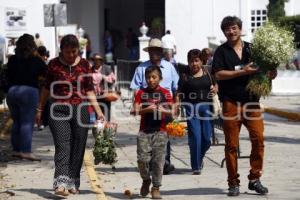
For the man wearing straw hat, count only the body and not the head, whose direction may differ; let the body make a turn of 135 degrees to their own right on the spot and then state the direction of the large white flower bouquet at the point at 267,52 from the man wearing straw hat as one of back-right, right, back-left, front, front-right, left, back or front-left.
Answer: back

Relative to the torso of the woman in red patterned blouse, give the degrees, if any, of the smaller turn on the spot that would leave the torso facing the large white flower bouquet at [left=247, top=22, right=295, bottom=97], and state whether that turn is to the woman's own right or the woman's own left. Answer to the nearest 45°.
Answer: approximately 90° to the woman's own left

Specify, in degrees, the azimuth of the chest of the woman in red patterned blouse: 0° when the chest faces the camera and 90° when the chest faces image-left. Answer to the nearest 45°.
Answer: approximately 0°

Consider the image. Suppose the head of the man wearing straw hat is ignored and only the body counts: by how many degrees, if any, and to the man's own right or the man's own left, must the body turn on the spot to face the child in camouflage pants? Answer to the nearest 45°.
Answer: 0° — they already face them

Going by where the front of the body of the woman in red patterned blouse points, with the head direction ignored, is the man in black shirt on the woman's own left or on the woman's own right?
on the woman's own left

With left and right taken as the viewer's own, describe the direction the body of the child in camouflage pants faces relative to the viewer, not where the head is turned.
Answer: facing the viewer

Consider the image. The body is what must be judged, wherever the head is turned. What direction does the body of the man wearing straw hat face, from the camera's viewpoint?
toward the camera

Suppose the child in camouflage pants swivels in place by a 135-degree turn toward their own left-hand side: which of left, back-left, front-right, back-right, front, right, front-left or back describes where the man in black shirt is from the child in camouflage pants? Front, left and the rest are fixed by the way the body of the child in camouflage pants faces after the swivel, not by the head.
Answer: front-right

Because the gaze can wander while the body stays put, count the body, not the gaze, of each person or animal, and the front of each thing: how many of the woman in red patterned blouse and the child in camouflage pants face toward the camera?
2

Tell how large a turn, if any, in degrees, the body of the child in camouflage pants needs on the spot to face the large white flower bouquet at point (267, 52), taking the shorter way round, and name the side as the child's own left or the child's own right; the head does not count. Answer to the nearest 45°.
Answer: approximately 90° to the child's own left

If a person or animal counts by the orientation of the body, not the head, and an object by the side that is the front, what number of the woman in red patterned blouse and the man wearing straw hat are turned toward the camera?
2
